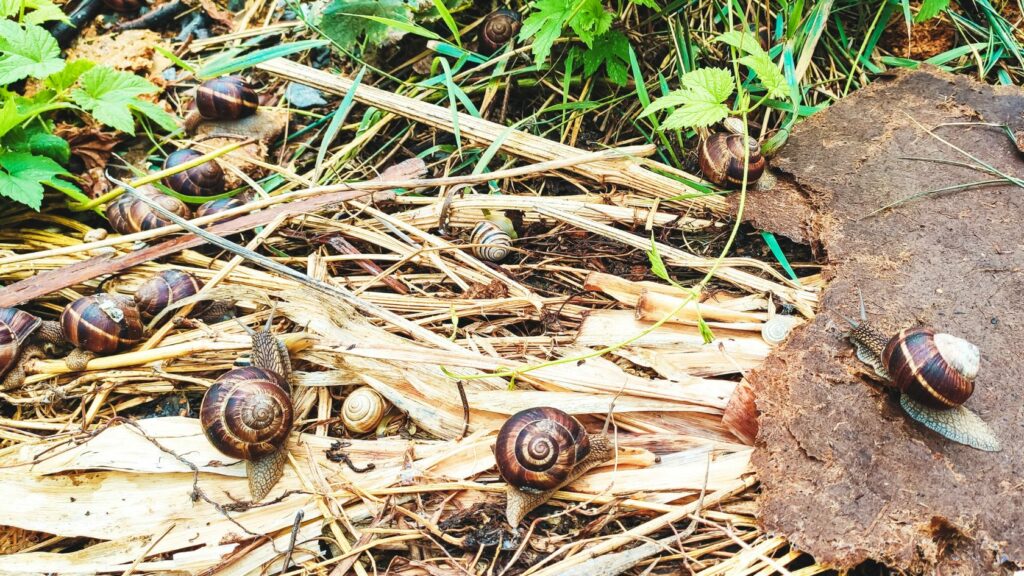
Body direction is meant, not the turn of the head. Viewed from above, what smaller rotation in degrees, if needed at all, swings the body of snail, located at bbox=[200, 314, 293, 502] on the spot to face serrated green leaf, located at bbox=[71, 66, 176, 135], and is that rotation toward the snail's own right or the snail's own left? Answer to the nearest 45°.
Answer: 0° — it already faces it

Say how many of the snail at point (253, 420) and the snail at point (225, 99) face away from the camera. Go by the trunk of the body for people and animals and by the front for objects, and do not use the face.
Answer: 1

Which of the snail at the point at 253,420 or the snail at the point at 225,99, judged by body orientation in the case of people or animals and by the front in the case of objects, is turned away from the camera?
the snail at the point at 253,420

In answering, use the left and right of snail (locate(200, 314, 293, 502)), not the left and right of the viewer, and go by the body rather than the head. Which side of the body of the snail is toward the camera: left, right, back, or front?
back

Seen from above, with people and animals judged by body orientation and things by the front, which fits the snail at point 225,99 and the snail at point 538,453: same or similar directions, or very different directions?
very different directions

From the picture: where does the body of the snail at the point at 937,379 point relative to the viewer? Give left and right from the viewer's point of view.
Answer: facing away from the viewer and to the left of the viewer

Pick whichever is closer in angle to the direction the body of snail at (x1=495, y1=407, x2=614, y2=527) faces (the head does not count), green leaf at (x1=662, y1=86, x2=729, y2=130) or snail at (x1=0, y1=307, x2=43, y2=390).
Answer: the green leaf

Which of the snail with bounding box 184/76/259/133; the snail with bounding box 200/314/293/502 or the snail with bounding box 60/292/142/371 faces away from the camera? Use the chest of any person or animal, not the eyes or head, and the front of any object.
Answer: the snail with bounding box 200/314/293/502
